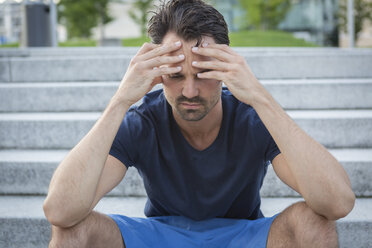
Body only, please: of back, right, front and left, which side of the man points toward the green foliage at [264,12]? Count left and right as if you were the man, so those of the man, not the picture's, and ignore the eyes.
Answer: back

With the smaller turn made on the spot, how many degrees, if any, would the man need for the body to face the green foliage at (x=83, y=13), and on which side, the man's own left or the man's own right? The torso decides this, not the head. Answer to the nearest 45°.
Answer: approximately 180°

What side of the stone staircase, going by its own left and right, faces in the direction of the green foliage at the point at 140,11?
back

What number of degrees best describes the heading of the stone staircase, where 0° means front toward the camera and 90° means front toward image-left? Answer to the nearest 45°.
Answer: approximately 0°

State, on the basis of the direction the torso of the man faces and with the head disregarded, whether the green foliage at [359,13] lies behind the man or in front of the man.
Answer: behind

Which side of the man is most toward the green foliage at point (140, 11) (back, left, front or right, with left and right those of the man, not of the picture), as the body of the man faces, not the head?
back
